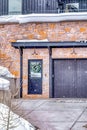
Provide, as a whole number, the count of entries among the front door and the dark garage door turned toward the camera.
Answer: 2

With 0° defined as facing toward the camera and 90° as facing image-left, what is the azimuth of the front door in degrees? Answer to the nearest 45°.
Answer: approximately 0°

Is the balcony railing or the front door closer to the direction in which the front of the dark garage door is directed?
the front door

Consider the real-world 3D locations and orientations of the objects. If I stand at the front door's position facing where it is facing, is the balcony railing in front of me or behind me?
behind

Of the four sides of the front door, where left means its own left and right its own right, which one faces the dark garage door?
left

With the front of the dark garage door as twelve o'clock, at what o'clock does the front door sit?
The front door is roughly at 3 o'clock from the dark garage door.

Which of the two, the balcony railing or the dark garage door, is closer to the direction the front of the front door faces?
the dark garage door
